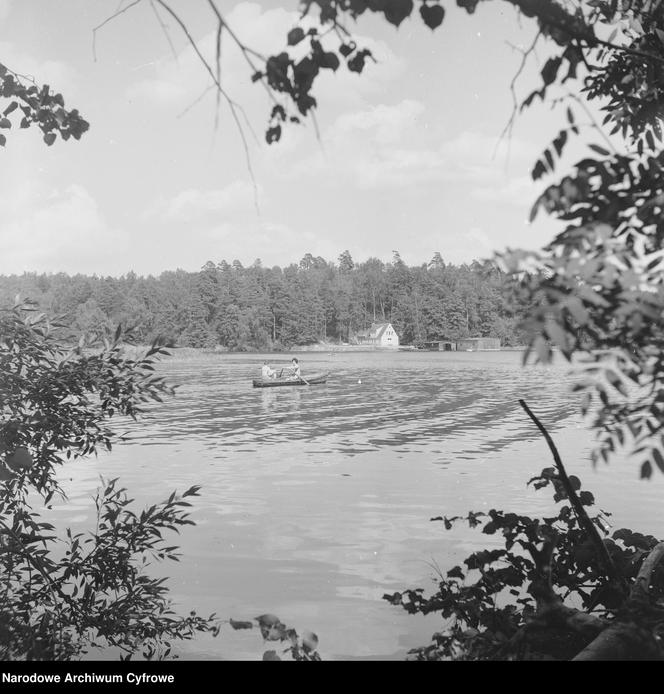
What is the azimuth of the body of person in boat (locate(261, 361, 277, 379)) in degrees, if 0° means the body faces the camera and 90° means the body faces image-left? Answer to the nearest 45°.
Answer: approximately 270°
